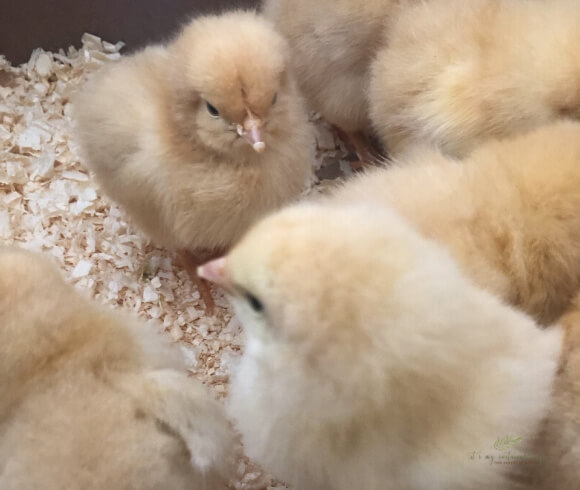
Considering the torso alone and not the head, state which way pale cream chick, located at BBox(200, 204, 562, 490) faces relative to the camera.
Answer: to the viewer's left

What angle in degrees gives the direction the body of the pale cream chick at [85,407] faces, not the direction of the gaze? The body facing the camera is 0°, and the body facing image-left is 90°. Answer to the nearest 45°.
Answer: approximately 90°

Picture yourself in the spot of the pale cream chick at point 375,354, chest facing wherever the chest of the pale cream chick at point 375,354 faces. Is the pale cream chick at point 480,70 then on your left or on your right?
on your right

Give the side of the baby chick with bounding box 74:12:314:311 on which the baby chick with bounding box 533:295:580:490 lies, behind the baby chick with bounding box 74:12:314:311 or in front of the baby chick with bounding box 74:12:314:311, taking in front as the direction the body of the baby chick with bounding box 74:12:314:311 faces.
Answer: in front

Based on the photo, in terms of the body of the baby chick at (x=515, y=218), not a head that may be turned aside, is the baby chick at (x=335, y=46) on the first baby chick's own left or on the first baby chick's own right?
on the first baby chick's own left

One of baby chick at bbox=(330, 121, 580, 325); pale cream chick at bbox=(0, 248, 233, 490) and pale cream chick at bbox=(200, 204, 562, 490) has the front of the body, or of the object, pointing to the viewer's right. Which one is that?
the baby chick

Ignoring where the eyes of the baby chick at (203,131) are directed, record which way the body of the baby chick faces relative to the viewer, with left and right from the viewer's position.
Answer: facing the viewer and to the right of the viewer
